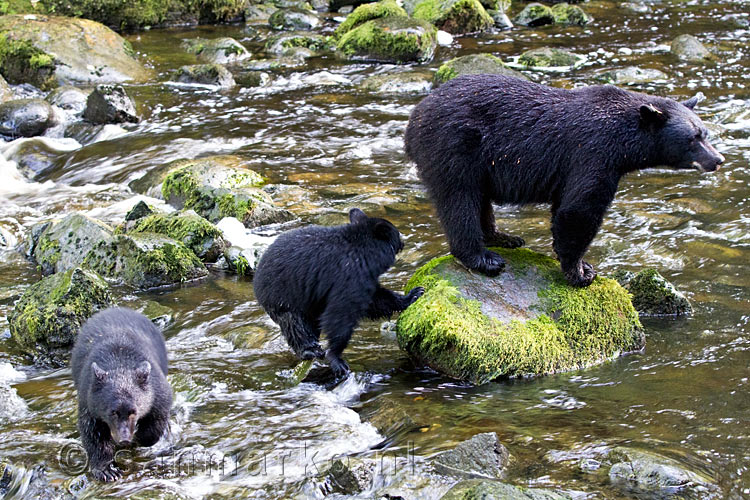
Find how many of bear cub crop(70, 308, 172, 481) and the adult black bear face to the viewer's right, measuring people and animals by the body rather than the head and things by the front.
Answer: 1

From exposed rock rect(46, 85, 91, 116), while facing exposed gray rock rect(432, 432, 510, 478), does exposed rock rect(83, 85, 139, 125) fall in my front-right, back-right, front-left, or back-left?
front-left

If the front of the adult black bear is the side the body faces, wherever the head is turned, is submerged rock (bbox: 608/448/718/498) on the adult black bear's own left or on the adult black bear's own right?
on the adult black bear's own right

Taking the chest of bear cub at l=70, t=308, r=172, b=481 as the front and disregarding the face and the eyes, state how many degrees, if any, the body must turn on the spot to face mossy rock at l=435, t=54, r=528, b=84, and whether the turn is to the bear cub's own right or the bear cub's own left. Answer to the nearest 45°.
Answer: approximately 135° to the bear cub's own left

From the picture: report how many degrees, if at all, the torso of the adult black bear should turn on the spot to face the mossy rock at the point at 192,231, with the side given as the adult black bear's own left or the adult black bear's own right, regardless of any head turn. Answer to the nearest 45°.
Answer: approximately 135° to the adult black bear's own left

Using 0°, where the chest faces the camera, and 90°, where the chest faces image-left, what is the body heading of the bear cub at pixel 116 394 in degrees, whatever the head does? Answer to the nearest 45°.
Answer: approximately 0°

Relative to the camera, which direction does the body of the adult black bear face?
to the viewer's right

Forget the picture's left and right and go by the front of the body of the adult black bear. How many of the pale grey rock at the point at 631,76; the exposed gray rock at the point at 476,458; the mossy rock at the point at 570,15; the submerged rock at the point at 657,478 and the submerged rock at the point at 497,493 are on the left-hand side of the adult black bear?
2

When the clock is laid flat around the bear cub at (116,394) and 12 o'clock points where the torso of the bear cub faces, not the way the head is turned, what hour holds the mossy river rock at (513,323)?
The mossy river rock is roughly at 9 o'clock from the bear cub.

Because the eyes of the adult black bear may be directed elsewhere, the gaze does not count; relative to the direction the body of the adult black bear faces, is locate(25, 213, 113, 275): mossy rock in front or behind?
behind

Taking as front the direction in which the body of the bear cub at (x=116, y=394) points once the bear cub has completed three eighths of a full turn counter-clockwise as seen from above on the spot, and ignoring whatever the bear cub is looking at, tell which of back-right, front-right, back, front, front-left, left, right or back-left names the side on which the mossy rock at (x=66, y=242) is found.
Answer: front-left

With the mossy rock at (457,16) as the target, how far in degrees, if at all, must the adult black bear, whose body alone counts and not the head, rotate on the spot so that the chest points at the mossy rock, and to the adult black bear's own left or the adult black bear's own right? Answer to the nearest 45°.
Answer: approximately 90° to the adult black bear's own left

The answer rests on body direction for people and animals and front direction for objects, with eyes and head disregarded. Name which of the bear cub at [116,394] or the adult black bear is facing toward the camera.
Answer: the bear cub

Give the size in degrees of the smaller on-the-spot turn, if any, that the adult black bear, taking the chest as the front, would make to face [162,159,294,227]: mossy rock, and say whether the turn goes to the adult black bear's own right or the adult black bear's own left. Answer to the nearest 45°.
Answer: approximately 135° to the adult black bear's own left

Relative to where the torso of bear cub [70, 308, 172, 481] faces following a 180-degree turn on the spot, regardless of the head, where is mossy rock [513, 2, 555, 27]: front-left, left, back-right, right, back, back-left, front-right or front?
front-right
